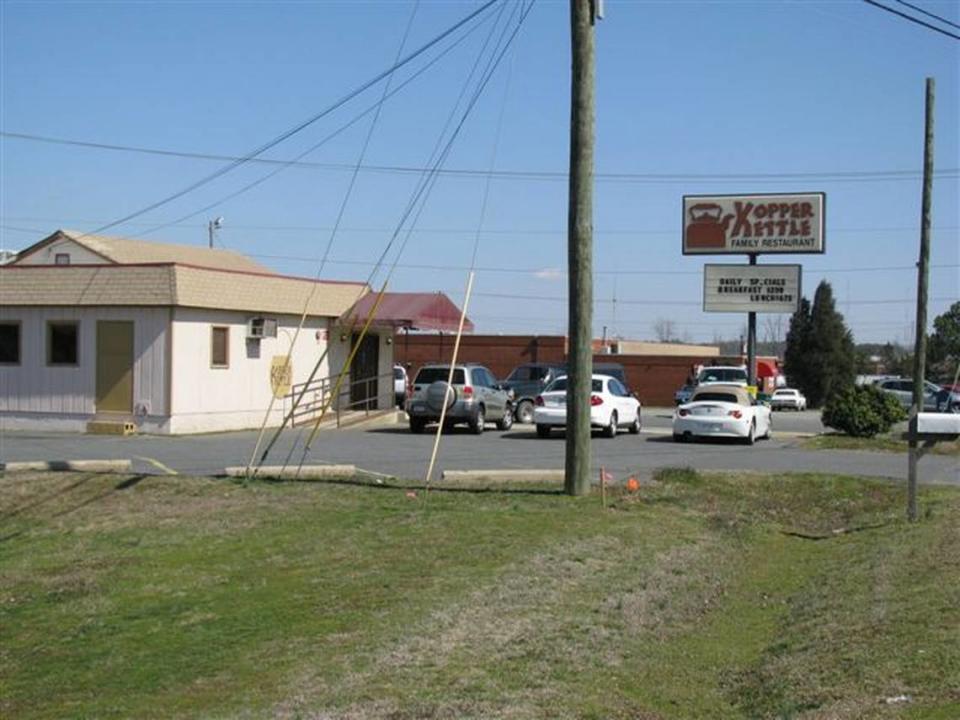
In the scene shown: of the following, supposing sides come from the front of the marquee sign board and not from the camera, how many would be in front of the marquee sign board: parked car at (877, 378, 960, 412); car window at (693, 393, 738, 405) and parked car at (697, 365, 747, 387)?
1

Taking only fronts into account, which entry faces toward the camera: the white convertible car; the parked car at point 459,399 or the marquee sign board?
the marquee sign board

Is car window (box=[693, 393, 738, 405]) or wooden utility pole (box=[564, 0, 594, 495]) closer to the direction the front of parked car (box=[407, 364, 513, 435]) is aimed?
the car window

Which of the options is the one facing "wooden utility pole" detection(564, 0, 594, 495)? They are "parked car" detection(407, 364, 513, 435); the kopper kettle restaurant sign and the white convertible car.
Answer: the kopper kettle restaurant sign

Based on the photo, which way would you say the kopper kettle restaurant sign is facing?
toward the camera

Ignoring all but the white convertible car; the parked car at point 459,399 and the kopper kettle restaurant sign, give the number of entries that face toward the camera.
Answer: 1

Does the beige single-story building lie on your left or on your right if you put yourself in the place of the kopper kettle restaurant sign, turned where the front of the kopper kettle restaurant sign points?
on your right

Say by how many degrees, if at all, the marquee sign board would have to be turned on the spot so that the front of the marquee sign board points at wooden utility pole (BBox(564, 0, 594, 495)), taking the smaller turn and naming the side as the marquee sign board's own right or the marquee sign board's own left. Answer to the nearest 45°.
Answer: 0° — it already faces it

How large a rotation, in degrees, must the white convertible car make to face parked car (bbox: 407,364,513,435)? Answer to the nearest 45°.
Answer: approximately 135° to its left

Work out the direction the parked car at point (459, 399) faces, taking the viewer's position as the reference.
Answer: facing away from the viewer and to the right of the viewer

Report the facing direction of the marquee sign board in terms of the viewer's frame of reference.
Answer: facing the viewer

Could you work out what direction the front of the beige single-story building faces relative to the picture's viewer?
facing the viewer and to the right of the viewer

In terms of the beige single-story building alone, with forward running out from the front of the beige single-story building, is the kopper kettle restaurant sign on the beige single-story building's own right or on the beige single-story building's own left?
on the beige single-story building's own left

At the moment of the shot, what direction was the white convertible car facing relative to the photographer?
facing away from the viewer and to the right of the viewer
